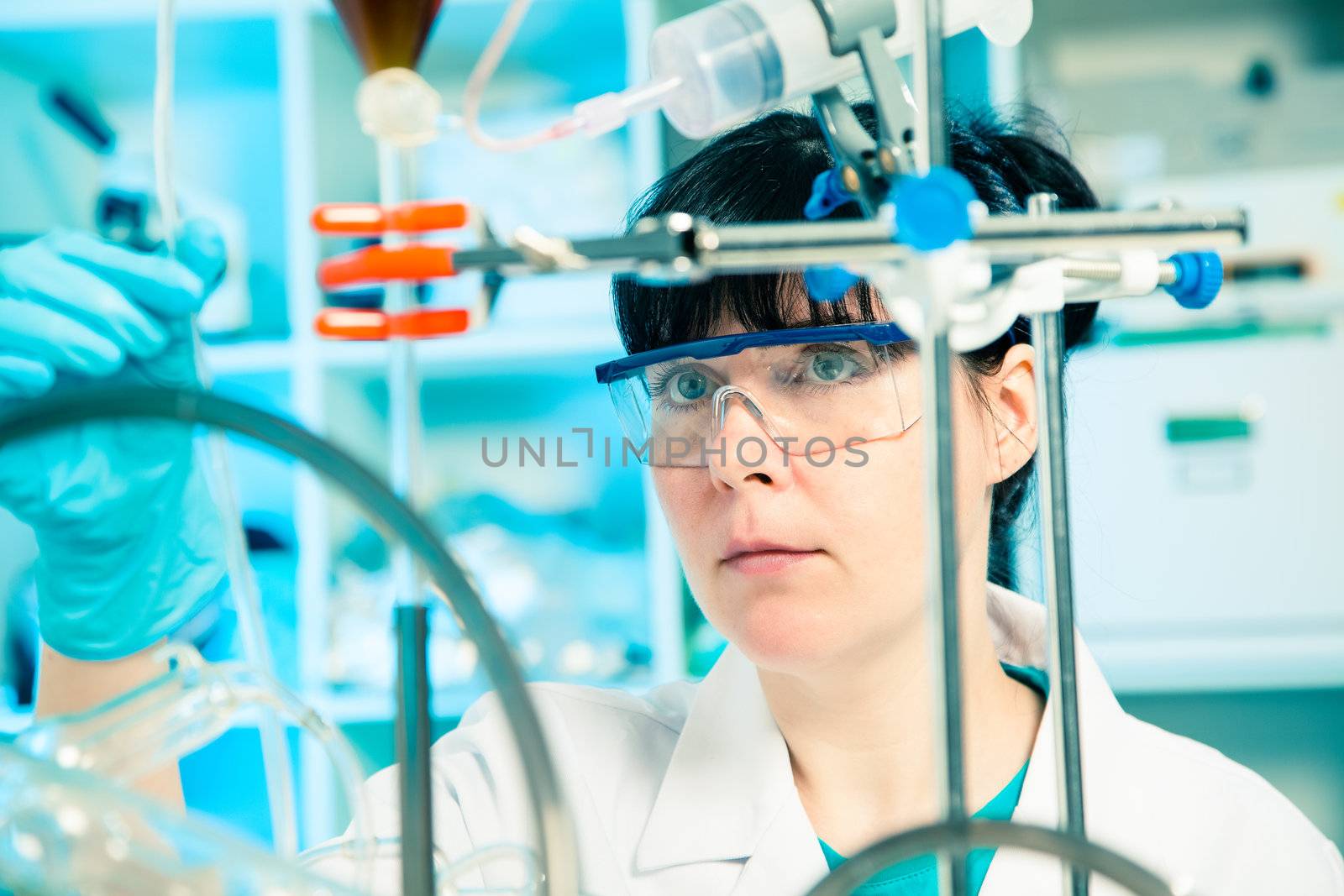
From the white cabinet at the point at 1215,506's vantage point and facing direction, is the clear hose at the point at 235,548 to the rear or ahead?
ahead

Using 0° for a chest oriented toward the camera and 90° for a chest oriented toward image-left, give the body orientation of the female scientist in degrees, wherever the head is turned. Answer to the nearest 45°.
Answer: approximately 45°

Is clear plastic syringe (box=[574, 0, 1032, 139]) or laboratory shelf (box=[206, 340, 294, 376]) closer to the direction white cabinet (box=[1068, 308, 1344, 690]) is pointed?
the clear plastic syringe

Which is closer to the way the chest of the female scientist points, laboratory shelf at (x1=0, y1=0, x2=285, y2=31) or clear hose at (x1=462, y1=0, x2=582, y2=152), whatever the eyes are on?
the clear hose

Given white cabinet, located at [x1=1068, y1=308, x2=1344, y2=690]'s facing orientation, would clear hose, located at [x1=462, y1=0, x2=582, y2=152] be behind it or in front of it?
in front

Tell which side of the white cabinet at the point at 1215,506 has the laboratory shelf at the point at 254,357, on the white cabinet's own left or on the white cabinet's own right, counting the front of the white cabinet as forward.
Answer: on the white cabinet's own right

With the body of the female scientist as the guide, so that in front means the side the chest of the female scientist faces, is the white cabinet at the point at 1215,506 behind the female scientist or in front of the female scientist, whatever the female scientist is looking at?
behind

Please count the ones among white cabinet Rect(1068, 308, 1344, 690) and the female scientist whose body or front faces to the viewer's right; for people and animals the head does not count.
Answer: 0

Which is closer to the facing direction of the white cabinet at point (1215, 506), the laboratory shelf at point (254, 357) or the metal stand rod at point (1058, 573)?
the metal stand rod

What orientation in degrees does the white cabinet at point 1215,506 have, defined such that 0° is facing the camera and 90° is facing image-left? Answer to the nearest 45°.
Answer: approximately 0°

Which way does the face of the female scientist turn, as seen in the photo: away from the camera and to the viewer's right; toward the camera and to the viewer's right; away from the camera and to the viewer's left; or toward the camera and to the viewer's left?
toward the camera and to the viewer's left

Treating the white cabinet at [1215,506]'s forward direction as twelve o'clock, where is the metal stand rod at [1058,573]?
The metal stand rod is roughly at 12 o'clock from the white cabinet.
